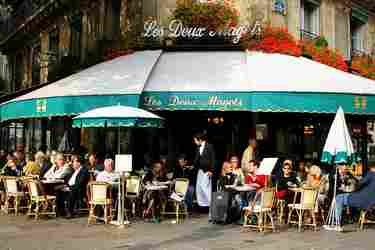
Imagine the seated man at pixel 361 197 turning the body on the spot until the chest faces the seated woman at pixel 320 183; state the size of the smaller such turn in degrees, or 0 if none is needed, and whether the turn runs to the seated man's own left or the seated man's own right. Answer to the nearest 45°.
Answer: approximately 45° to the seated man's own right

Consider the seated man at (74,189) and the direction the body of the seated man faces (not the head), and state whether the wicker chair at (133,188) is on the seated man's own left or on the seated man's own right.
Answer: on the seated man's own left

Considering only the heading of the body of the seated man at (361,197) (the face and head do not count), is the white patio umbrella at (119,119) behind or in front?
in front

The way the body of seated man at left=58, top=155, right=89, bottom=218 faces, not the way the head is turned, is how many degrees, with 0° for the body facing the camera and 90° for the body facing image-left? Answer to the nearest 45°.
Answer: approximately 45°

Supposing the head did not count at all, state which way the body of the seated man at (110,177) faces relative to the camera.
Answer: toward the camera

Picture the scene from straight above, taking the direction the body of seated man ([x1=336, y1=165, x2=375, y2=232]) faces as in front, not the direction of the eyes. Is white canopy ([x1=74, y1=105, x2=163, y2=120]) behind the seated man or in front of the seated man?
in front

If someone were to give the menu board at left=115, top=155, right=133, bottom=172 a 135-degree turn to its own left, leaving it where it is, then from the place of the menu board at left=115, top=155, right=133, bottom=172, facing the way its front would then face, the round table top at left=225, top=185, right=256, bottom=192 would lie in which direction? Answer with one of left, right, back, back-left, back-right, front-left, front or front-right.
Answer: front-right

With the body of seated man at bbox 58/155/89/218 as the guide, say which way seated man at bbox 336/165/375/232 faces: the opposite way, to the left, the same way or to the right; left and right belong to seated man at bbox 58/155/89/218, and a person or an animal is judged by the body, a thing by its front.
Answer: to the right
